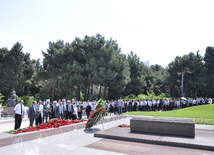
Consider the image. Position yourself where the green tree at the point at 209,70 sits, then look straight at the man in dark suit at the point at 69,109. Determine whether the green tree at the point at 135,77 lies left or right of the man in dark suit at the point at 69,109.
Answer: right

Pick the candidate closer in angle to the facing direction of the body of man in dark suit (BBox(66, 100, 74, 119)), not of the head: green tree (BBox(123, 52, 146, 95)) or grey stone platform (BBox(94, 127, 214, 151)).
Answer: the grey stone platform

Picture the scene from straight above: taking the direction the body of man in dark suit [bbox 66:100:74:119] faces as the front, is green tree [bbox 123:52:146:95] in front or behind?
behind

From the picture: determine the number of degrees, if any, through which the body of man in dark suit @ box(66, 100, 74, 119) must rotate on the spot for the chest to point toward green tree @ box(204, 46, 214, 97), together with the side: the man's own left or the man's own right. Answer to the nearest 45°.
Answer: approximately 135° to the man's own left

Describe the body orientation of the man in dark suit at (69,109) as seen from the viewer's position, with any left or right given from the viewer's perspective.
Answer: facing the viewer

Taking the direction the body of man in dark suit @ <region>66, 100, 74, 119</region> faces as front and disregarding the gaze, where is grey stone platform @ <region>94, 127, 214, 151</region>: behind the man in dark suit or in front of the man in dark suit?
in front
